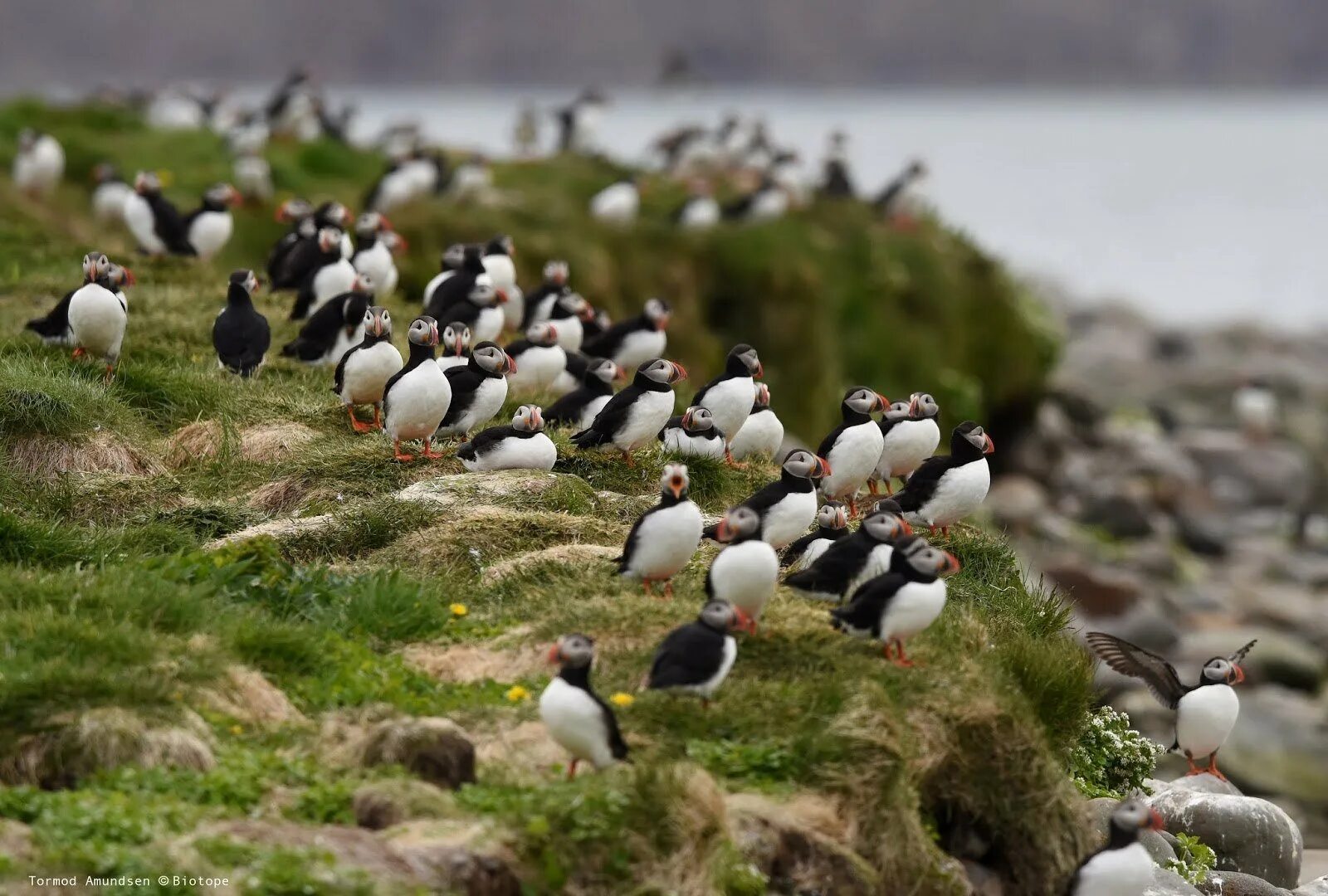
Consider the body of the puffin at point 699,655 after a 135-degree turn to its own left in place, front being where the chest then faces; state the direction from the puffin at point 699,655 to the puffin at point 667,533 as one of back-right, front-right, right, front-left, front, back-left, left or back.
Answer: front-right

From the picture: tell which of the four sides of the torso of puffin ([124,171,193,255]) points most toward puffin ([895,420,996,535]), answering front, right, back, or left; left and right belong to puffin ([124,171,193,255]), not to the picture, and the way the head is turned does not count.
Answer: left

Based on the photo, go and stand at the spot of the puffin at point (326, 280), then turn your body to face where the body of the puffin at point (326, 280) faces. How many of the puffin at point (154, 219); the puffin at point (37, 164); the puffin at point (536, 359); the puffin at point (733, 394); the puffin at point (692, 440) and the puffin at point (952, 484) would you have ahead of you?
4

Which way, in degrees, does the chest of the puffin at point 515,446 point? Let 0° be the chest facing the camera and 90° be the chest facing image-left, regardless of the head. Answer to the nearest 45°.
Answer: approximately 315°

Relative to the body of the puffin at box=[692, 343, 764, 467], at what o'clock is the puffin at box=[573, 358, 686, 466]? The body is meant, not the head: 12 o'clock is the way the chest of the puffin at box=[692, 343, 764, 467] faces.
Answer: the puffin at box=[573, 358, 686, 466] is roughly at 3 o'clock from the puffin at box=[692, 343, 764, 467].

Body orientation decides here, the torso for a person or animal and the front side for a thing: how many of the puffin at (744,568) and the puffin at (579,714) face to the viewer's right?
0

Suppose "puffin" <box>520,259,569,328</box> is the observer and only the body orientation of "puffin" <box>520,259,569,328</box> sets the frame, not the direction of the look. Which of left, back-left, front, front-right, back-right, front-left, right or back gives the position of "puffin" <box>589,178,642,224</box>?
back-left

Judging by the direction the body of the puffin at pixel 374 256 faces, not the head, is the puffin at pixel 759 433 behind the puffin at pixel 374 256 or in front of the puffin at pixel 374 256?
in front

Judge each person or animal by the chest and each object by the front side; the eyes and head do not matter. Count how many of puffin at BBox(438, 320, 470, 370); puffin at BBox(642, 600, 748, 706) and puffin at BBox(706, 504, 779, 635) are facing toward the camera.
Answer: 2

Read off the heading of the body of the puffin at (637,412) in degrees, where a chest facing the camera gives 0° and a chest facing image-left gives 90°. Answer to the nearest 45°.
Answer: approximately 270°

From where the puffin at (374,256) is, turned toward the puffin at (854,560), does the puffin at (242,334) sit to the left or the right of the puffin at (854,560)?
right

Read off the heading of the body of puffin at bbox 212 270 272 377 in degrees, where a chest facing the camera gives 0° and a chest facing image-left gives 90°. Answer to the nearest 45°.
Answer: approximately 180°

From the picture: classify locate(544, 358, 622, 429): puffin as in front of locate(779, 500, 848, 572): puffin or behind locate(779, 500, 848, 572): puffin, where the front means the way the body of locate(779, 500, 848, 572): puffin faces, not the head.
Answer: behind

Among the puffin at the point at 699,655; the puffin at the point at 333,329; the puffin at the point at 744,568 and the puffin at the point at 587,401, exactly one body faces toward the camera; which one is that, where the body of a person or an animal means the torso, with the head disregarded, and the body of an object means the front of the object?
the puffin at the point at 744,568
